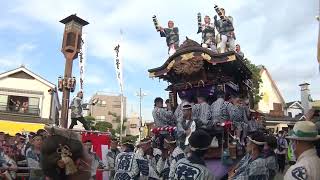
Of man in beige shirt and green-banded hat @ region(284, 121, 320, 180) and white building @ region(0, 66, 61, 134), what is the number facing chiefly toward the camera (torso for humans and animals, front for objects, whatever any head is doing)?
1

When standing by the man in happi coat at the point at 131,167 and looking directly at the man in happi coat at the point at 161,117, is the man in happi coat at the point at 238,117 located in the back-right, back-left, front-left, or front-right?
front-right

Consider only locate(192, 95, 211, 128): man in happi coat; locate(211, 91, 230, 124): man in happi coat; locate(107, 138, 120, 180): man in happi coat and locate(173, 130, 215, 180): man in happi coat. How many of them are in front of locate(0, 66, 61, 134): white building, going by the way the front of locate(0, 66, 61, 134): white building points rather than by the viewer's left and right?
4

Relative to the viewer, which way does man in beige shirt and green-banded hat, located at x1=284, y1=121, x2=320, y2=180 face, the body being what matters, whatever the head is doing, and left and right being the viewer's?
facing away from the viewer and to the left of the viewer

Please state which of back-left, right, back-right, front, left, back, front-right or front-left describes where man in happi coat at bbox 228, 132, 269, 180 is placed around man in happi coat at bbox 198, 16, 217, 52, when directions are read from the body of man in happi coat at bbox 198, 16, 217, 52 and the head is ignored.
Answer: front-left

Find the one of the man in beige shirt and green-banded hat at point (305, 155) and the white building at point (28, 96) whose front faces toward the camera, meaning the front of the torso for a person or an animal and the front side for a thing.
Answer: the white building

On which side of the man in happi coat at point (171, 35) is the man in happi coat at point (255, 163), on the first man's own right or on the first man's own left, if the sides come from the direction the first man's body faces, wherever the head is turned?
on the first man's own left

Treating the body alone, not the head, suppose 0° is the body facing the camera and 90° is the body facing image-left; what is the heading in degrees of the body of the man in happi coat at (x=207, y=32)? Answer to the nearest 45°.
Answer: approximately 45°

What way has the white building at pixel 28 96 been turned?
toward the camera

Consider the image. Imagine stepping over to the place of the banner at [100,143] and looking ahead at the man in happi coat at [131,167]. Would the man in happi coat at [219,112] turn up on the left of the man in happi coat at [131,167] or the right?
left

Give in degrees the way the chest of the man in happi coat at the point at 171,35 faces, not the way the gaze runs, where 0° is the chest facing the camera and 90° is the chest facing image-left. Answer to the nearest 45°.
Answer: approximately 45°

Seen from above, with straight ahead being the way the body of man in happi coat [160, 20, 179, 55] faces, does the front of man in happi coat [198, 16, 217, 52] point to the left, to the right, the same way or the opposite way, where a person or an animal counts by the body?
the same way

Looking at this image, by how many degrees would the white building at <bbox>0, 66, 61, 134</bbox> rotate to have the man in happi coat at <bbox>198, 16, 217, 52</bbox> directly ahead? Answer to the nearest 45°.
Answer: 0° — it already faces them
